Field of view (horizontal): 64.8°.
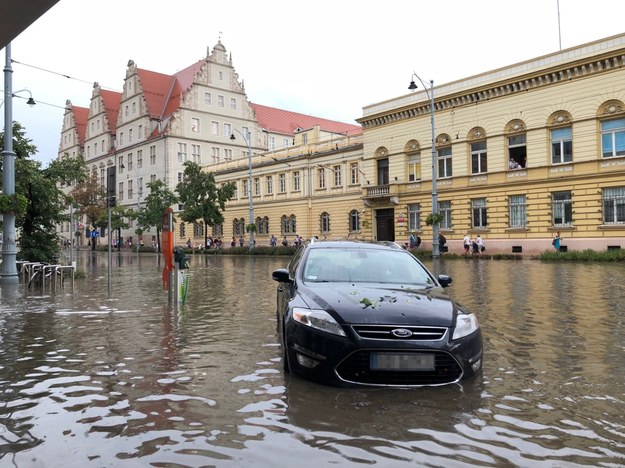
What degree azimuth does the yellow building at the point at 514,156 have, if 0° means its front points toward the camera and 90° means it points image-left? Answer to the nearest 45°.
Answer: approximately 45°

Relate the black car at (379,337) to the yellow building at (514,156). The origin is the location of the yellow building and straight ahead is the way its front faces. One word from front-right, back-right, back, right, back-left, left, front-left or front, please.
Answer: front-left

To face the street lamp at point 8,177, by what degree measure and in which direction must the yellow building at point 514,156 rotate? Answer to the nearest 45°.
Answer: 0° — it already faces it

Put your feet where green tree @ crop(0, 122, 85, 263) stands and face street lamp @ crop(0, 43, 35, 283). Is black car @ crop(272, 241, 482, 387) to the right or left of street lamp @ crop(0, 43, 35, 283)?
left

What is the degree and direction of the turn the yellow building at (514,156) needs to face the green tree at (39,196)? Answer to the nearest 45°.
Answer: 0° — it already faces it

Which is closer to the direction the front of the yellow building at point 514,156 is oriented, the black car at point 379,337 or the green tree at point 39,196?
the green tree
